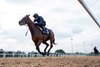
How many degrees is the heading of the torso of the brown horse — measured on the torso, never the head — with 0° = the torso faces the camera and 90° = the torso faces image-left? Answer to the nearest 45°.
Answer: approximately 45°
